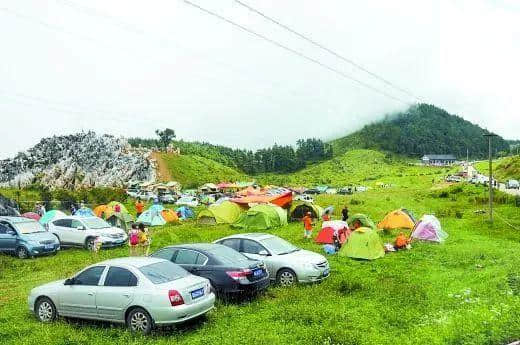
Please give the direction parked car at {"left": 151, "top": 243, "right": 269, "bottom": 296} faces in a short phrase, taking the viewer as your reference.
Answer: facing away from the viewer and to the left of the viewer

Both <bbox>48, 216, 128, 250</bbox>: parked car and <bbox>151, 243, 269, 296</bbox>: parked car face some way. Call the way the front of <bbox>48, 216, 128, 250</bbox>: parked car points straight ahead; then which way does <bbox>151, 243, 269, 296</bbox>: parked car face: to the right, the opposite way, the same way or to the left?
the opposite way

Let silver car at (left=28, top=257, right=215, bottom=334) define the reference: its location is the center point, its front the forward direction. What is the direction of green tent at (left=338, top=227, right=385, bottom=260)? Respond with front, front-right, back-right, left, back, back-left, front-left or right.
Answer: right

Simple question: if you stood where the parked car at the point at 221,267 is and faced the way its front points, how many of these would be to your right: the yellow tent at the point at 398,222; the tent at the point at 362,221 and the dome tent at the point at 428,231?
3

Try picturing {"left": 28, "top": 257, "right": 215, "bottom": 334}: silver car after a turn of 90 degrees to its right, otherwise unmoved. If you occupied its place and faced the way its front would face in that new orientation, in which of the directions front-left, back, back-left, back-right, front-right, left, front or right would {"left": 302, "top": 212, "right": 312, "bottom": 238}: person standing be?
front

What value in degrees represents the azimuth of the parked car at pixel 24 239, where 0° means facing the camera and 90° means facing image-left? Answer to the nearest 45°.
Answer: approximately 315°

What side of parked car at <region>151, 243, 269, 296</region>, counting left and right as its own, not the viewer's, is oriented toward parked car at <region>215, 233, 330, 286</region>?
right

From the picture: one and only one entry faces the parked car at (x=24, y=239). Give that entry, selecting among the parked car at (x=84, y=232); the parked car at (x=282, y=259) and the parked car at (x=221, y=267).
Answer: the parked car at (x=221, y=267)

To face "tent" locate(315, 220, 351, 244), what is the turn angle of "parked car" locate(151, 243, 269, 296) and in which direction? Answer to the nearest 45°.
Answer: approximately 90° to its right

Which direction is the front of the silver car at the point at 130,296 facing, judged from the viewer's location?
facing away from the viewer and to the left of the viewer
